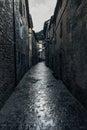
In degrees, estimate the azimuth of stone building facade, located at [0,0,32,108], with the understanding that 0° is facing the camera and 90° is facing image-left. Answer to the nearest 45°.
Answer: approximately 270°
